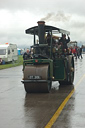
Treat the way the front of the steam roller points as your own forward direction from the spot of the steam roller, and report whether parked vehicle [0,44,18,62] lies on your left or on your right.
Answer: on your right

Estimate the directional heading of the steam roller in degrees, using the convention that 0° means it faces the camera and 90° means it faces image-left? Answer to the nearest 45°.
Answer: approximately 45°
